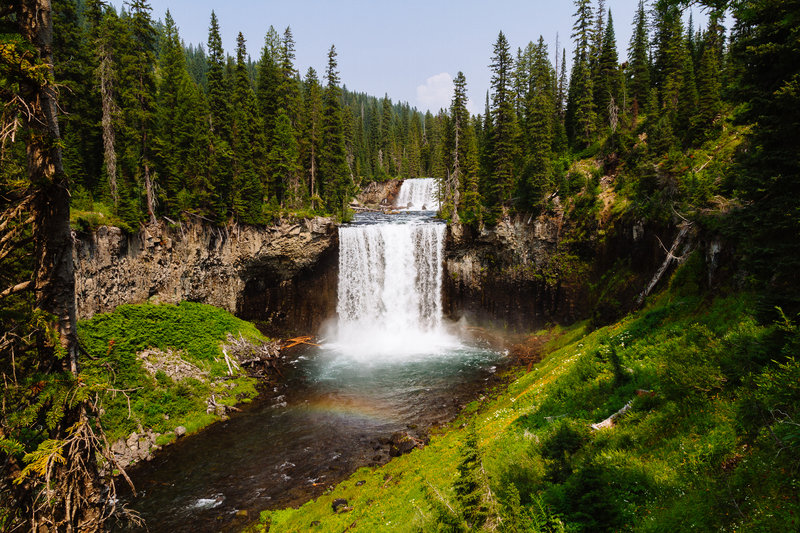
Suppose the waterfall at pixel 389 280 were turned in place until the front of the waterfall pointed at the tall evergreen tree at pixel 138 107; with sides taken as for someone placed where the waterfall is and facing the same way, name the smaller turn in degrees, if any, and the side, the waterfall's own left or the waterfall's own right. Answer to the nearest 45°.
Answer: approximately 45° to the waterfall's own right

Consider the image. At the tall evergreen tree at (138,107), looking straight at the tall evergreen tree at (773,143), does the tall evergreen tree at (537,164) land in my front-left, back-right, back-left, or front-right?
front-left

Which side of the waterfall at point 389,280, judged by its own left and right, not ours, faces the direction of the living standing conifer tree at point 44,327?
front

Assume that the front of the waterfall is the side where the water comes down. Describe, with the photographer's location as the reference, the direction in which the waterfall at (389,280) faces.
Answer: facing the viewer

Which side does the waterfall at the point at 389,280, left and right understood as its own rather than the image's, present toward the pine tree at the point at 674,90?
left

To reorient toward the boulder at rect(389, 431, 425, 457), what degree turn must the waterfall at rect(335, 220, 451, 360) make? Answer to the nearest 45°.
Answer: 0° — it already faces it

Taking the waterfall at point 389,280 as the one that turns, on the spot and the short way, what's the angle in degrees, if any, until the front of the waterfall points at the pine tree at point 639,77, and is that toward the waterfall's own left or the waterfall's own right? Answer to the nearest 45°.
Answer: approximately 90° to the waterfall's own left

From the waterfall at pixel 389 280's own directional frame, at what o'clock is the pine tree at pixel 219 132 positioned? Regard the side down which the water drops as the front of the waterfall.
The pine tree is roughly at 3 o'clock from the waterfall.

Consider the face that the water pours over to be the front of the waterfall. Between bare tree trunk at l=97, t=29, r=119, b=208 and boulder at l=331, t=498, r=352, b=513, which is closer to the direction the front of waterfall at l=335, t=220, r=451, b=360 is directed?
the boulder
